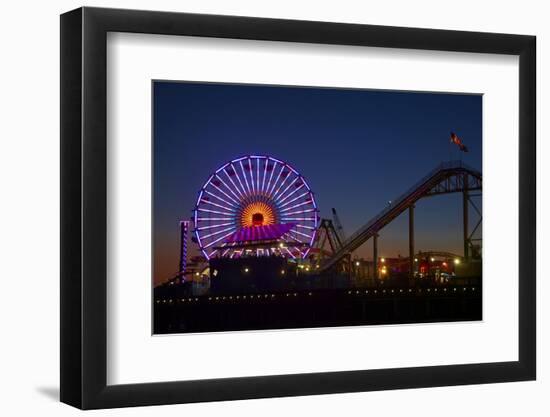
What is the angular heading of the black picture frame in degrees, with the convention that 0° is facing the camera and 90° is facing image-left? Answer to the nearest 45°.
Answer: approximately 315°
